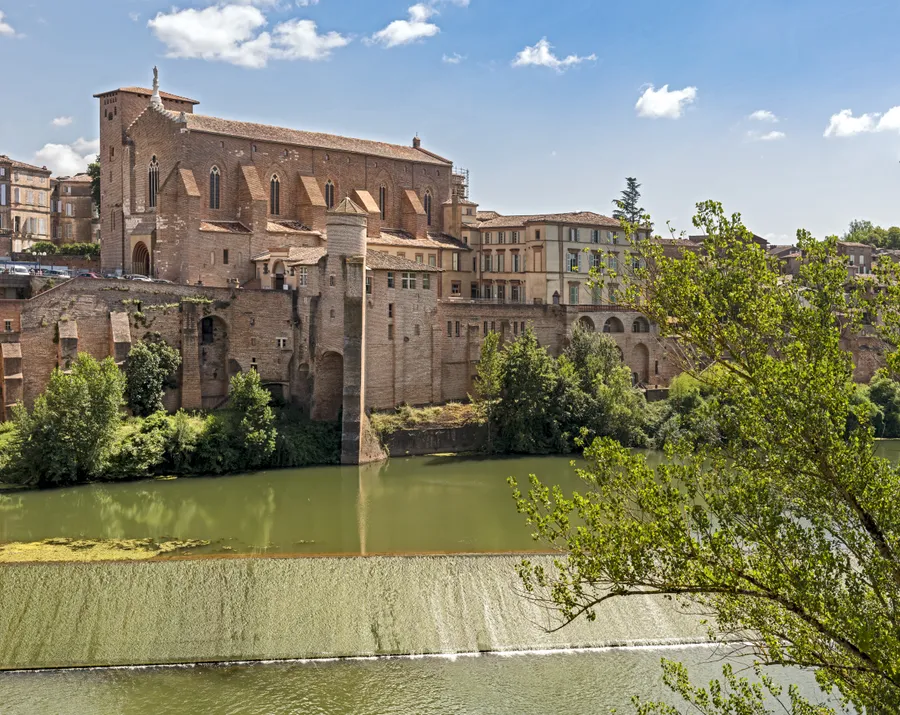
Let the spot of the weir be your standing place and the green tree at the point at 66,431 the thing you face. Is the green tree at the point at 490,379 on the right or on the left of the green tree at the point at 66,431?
right

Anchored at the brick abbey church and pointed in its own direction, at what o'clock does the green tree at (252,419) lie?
The green tree is roughly at 10 o'clock from the brick abbey church.

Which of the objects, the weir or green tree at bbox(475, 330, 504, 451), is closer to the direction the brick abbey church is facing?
the weir

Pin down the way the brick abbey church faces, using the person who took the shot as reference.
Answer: facing the viewer and to the left of the viewer

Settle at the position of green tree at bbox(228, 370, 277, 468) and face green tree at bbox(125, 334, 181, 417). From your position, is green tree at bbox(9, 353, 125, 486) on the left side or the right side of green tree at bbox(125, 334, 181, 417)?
left

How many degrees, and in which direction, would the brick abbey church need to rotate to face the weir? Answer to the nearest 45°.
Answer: approximately 45° to its left

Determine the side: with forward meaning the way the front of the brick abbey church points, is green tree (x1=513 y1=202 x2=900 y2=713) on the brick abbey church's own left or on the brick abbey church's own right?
on the brick abbey church's own left

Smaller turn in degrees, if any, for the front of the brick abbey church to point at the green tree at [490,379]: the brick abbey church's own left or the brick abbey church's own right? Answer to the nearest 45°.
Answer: approximately 135° to the brick abbey church's own left

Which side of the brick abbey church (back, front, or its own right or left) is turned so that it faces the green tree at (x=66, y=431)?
front
